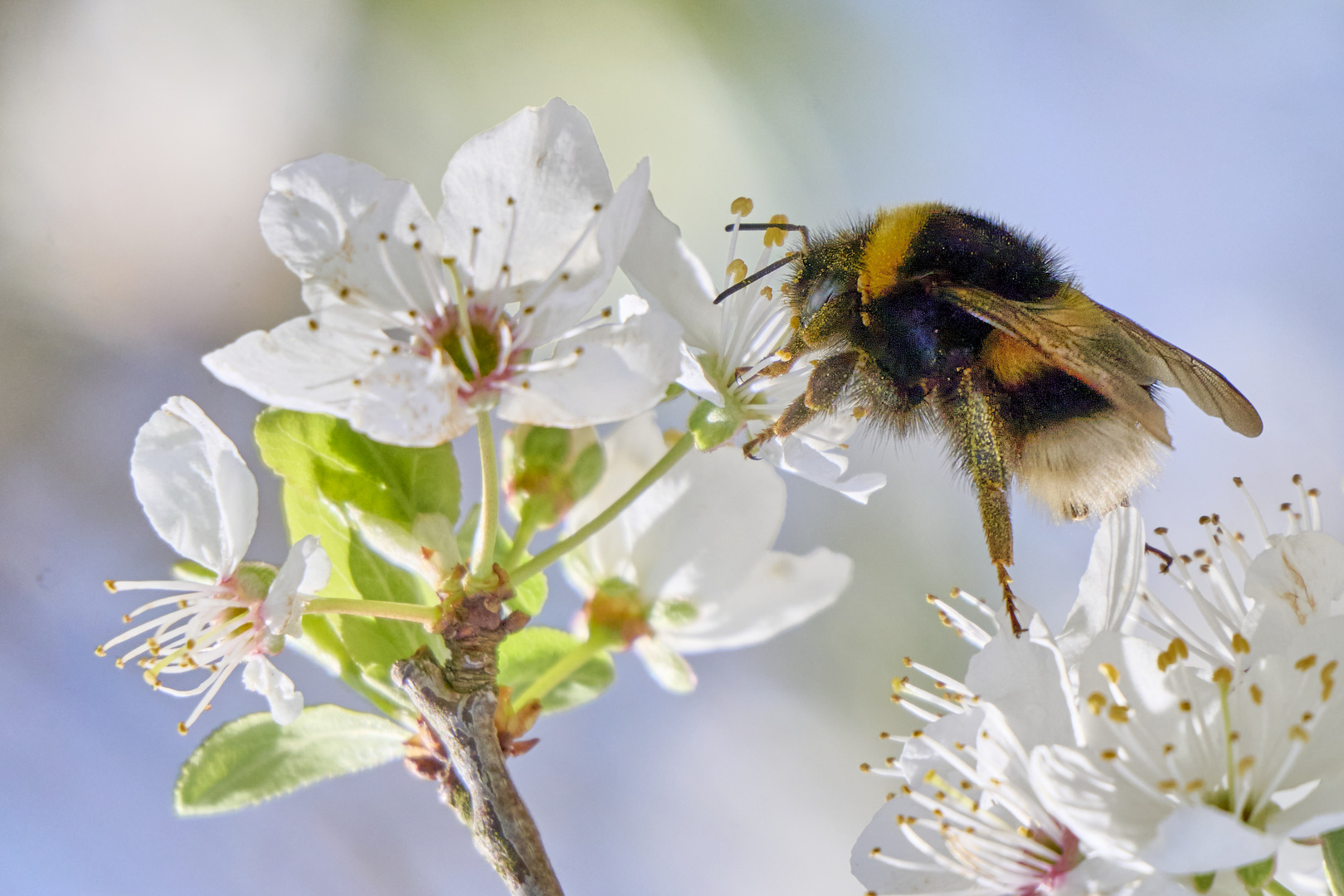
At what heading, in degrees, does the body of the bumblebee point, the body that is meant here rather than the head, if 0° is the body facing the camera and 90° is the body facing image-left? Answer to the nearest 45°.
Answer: approximately 90°
